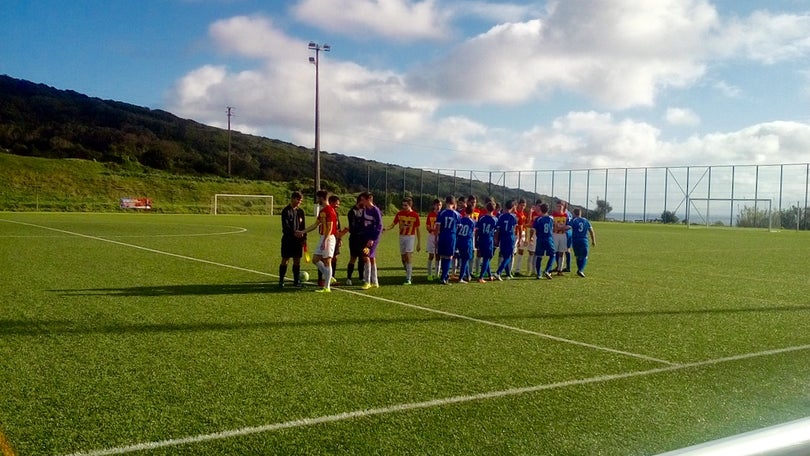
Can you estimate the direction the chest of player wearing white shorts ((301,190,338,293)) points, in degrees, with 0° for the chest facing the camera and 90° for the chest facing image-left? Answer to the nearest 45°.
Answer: approximately 90°

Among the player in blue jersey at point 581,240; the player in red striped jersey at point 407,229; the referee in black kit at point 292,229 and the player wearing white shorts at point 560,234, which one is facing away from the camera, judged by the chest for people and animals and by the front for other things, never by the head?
the player in blue jersey

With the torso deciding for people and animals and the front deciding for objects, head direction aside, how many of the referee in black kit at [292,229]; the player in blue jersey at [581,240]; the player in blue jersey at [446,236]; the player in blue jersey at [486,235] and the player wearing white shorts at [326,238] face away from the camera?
3

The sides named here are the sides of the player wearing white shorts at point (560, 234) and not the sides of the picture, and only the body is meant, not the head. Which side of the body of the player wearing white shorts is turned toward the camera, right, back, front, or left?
front

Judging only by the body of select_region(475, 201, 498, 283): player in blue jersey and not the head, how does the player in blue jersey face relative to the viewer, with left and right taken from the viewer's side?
facing away from the viewer

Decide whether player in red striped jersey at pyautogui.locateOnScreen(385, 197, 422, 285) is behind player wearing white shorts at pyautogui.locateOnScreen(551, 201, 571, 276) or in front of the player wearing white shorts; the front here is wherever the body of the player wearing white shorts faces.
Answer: in front

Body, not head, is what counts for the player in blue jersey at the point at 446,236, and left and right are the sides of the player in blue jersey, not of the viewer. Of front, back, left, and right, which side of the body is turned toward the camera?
back

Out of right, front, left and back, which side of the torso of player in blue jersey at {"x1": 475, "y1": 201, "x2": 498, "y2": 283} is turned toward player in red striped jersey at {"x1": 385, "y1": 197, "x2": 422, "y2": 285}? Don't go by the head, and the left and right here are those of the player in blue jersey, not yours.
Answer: left

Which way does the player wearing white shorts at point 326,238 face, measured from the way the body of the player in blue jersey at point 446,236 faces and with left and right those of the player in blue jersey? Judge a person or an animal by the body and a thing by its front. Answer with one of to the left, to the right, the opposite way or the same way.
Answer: to the left

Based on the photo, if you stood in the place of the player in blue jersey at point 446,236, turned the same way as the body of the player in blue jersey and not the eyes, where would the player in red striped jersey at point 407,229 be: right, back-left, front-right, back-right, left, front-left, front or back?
left

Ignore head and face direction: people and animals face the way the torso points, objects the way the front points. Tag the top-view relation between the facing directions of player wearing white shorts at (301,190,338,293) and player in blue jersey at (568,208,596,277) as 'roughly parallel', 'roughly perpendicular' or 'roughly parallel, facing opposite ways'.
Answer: roughly perpendicular

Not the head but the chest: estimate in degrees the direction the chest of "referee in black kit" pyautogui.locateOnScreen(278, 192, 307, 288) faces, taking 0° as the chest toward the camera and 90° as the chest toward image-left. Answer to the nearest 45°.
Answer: approximately 315°

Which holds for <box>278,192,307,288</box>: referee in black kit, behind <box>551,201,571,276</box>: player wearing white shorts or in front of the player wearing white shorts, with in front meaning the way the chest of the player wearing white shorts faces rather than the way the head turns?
in front

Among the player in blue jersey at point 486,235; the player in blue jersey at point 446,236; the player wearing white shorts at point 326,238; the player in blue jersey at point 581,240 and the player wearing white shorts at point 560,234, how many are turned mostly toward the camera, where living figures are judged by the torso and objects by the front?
1
